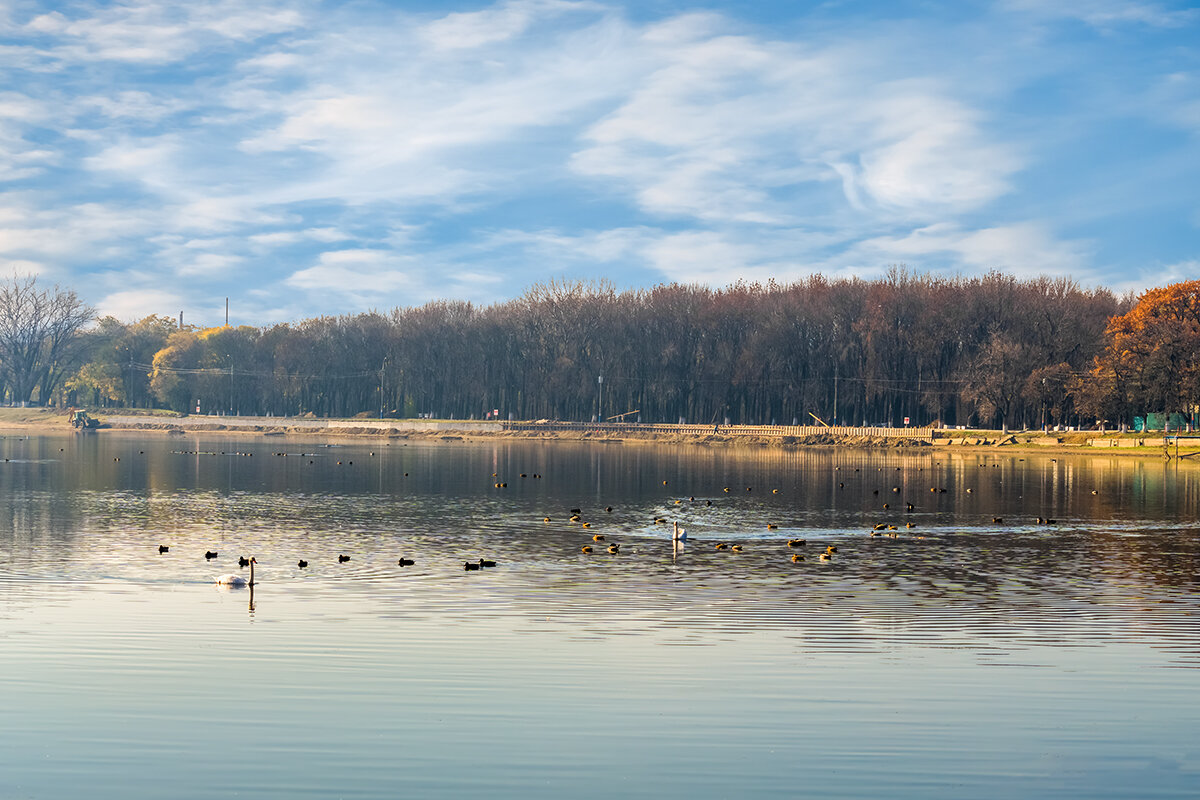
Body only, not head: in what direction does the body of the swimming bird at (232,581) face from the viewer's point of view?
to the viewer's right
